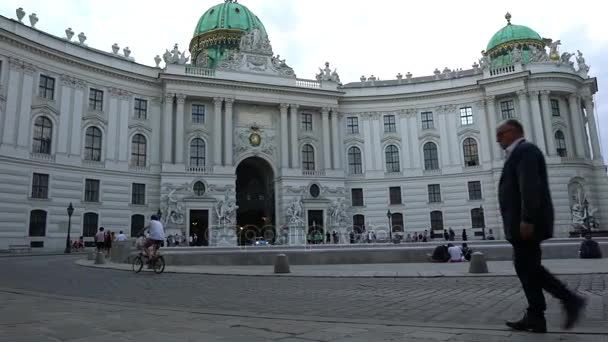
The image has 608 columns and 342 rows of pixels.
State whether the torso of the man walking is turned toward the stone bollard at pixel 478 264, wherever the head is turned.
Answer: no

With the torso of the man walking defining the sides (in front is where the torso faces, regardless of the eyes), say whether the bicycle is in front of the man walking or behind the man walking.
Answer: in front

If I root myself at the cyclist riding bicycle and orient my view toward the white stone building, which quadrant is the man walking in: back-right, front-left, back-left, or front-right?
back-right

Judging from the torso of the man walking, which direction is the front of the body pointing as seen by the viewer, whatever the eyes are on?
to the viewer's left

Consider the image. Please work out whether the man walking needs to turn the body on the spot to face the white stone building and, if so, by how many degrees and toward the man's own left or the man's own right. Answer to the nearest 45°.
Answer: approximately 45° to the man's own right

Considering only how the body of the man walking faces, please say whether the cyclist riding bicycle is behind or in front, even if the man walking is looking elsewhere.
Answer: in front

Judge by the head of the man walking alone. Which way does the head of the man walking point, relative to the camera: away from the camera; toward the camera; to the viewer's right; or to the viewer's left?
to the viewer's left
